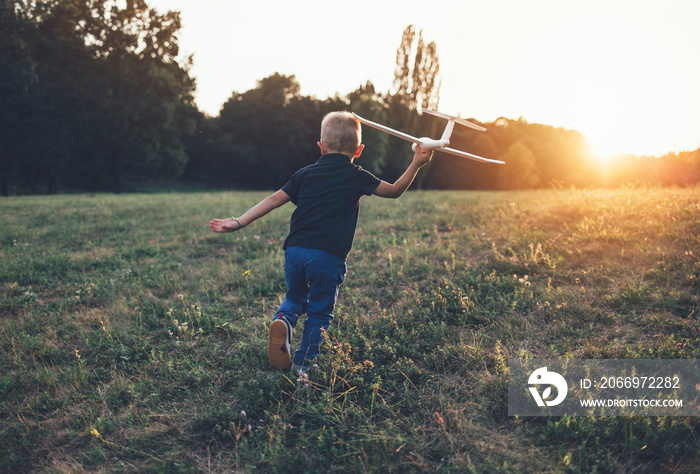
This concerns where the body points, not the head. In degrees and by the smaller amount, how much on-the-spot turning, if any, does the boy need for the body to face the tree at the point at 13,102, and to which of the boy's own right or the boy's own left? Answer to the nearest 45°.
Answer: approximately 45° to the boy's own left

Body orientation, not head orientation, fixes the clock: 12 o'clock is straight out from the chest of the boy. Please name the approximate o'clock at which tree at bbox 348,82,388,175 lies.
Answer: The tree is roughly at 12 o'clock from the boy.

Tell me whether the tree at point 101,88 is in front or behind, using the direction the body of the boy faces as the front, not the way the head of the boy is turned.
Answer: in front

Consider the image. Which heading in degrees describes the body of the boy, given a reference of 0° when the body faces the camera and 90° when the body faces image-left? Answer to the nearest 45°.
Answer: approximately 180°

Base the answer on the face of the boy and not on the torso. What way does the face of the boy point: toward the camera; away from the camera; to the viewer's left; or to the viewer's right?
away from the camera

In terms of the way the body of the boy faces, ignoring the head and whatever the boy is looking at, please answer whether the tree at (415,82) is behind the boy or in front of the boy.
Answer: in front

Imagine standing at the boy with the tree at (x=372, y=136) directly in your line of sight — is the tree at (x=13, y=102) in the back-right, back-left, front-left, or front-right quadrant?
front-left
